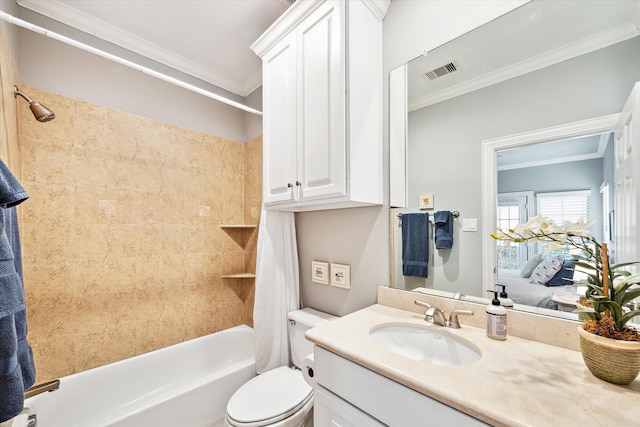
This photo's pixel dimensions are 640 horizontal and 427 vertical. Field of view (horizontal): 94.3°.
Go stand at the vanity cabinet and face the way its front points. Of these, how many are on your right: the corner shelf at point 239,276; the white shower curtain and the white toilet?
3

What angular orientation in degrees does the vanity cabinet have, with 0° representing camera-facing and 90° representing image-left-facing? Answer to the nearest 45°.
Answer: approximately 45°

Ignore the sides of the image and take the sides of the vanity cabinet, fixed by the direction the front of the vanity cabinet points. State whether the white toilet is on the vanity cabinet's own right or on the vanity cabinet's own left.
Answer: on the vanity cabinet's own right

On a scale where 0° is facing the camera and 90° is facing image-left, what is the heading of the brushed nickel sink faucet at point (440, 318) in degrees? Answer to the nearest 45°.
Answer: approximately 45°

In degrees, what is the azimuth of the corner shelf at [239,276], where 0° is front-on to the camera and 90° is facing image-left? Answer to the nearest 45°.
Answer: approximately 0°
